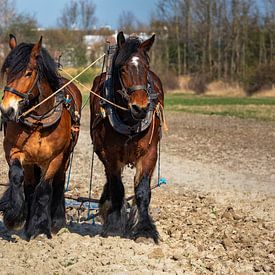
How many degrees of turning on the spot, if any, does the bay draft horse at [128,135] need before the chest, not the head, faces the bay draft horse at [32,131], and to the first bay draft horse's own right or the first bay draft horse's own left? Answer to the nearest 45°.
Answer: approximately 90° to the first bay draft horse's own right

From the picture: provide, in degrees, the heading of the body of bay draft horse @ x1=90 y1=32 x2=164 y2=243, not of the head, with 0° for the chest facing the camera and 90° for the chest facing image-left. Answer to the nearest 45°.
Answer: approximately 0°
